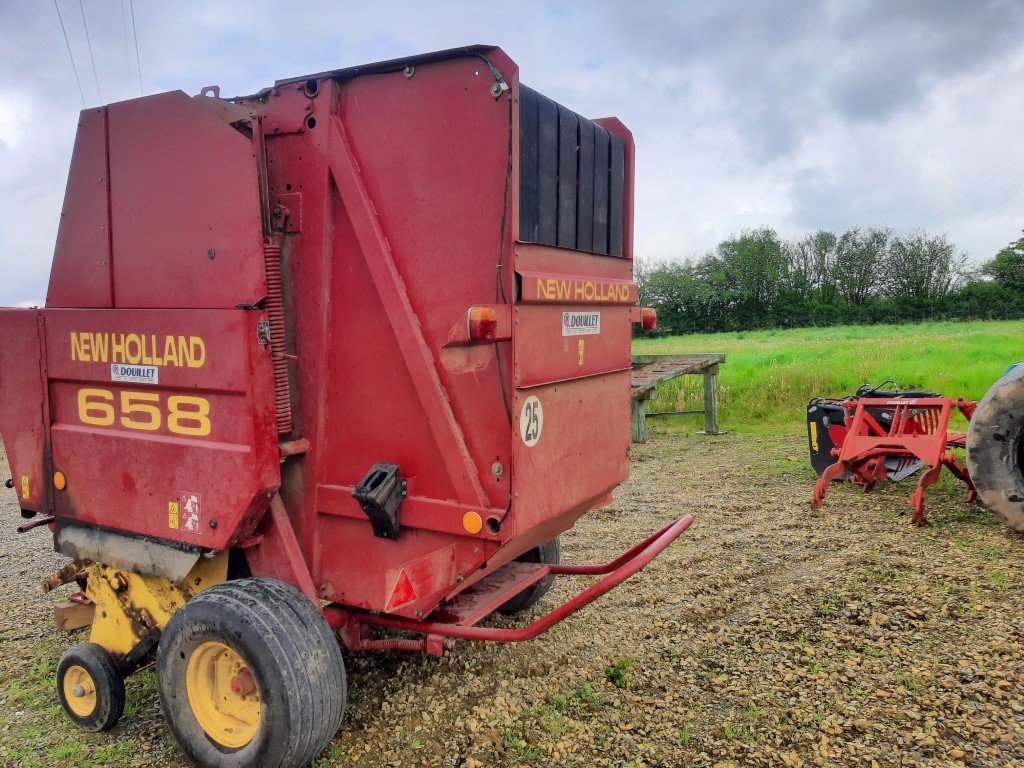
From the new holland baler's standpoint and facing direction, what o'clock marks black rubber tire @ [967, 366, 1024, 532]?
The black rubber tire is roughly at 4 o'clock from the new holland baler.

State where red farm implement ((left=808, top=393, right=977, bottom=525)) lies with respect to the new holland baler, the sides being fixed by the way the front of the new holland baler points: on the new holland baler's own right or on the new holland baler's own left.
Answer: on the new holland baler's own right

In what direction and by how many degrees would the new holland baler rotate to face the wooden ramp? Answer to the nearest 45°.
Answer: approximately 90° to its right

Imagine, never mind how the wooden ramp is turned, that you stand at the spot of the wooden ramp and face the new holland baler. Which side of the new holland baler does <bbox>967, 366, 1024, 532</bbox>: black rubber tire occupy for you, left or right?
left

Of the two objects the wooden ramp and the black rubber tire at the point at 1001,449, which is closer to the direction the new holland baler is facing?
the wooden ramp

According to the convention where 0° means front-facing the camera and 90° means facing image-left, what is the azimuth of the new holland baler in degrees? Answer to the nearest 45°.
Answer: approximately 135°
